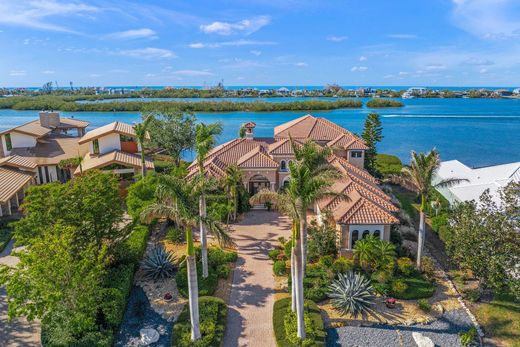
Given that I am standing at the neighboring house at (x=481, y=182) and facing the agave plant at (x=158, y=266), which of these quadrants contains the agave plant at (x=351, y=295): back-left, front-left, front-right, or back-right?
front-left

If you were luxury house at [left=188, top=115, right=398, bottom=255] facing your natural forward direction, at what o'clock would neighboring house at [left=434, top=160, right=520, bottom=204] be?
The neighboring house is roughly at 9 o'clock from the luxury house.

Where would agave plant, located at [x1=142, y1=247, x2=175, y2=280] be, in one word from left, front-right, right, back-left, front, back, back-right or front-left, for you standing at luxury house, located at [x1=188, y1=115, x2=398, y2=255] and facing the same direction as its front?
front-right

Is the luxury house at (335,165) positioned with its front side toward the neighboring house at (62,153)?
no

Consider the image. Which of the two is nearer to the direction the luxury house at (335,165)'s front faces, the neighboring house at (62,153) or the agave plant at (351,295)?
the agave plant

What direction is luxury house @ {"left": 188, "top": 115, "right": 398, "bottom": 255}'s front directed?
toward the camera

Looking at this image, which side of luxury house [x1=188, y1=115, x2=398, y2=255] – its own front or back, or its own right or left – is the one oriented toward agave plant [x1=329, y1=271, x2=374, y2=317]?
front

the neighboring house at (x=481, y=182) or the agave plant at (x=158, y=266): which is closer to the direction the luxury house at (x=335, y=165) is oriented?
the agave plant

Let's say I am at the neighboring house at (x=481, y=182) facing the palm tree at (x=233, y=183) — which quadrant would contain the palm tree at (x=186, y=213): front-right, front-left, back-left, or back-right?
front-left

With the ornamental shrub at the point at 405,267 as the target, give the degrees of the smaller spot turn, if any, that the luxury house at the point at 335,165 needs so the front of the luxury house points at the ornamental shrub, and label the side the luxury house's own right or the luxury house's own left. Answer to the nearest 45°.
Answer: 0° — it already faces it
